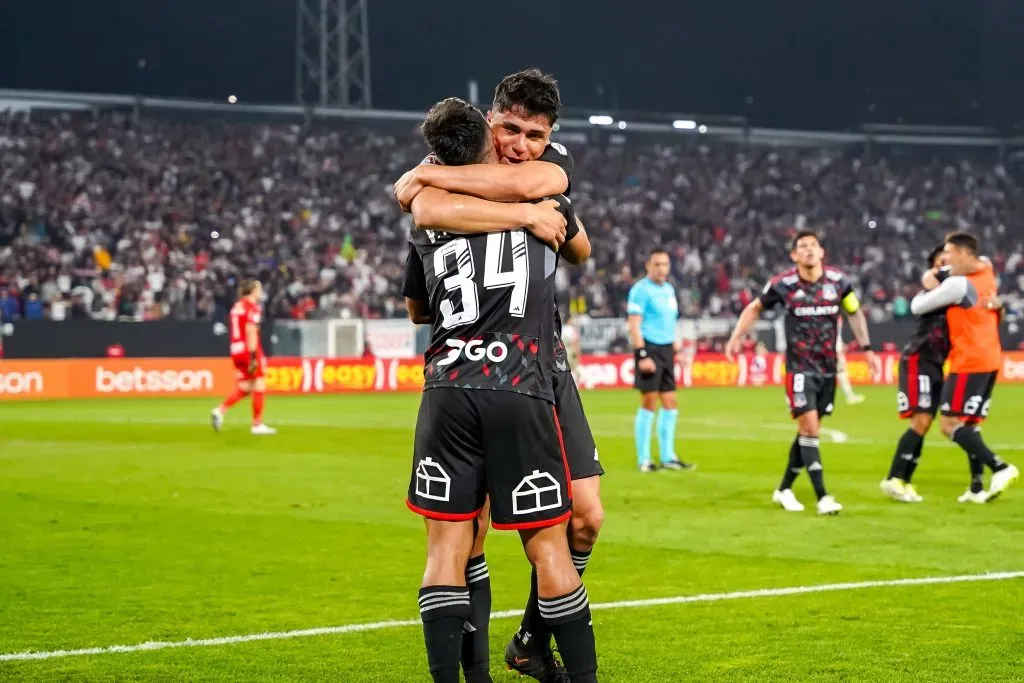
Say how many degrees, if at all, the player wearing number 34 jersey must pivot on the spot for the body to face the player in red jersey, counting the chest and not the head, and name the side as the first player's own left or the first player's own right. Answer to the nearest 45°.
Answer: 0° — they already face them

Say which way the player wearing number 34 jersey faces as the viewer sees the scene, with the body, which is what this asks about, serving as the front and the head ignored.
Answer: away from the camera
